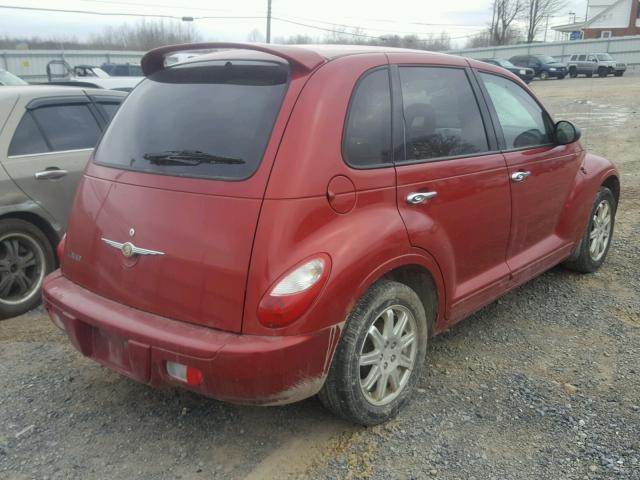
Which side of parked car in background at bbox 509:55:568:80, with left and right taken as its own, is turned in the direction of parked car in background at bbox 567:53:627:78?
left

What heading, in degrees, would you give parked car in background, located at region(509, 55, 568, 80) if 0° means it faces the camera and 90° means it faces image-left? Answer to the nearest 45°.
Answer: approximately 315°

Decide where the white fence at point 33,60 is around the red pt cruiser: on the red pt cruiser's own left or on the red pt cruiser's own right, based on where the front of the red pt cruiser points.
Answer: on the red pt cruiser's own left

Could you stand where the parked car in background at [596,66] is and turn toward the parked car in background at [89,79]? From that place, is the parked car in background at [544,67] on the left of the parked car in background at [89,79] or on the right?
right

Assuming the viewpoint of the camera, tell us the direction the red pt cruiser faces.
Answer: facing away from the viewer and to the right of the viewer

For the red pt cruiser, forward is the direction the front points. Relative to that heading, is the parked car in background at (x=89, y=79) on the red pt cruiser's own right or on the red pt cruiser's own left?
on the red pt cruiser's own left

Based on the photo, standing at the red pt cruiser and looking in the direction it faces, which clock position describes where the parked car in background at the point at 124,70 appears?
The parked car in background is roughly at 10 o'clock from the red pt cruiser.
